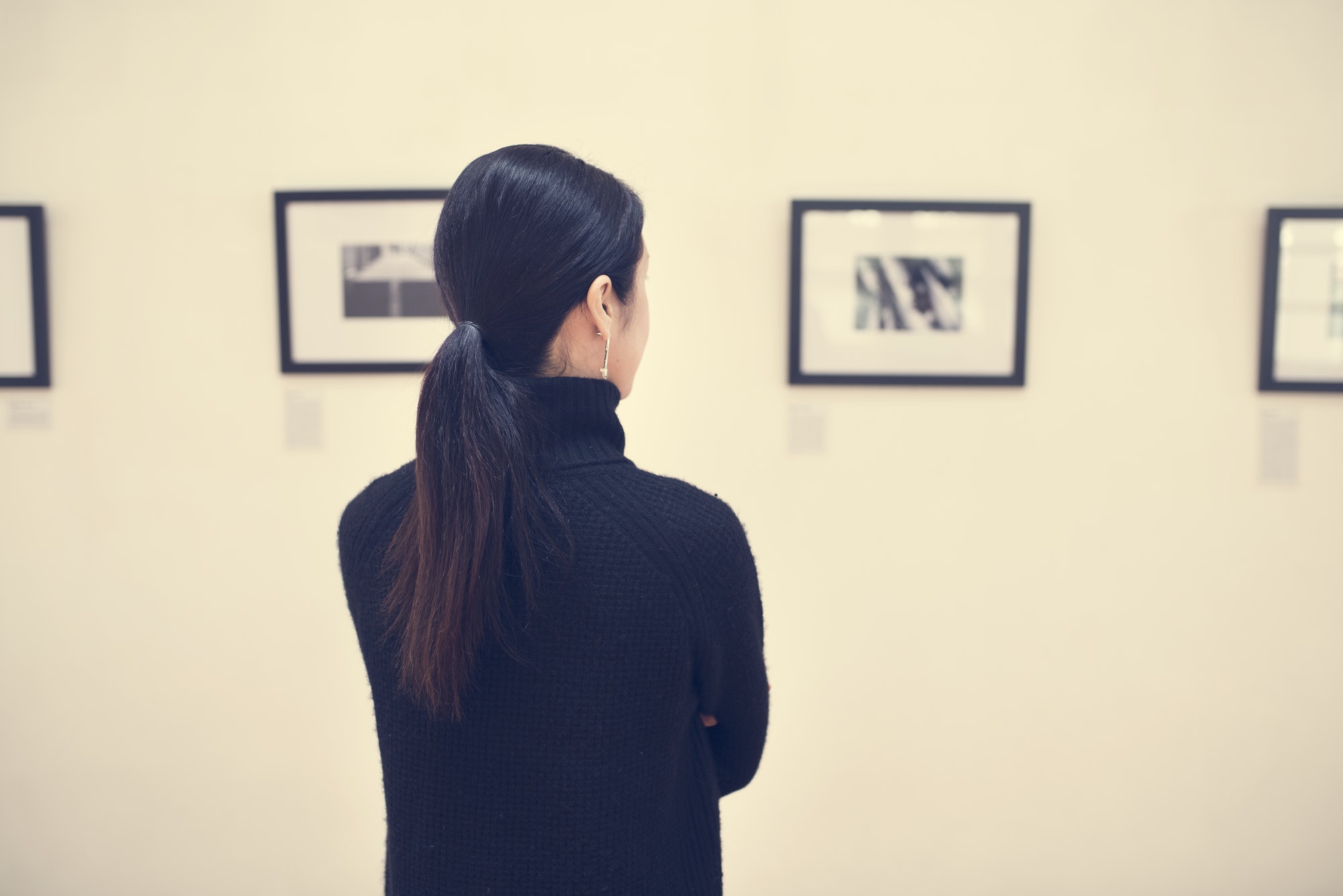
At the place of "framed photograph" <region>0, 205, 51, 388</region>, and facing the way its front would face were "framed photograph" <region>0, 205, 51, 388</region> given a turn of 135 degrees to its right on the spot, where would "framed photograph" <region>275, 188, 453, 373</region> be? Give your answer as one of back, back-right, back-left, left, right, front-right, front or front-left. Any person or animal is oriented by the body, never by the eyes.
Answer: back

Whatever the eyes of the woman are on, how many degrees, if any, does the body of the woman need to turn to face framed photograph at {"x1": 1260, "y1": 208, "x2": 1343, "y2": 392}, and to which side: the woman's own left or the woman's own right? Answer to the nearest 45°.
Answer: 0° — they already face it

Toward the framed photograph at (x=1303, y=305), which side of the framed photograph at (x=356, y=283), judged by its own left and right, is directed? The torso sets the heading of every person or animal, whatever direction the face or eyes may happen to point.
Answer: left

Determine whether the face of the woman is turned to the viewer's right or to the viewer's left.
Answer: to the viewer's right

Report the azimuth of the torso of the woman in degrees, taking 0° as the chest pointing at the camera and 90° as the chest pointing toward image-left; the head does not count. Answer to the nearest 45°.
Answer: approximately 225°

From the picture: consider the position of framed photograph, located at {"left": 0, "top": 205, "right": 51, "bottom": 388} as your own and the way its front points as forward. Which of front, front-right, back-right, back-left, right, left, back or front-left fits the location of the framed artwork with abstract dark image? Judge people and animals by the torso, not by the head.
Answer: front-left

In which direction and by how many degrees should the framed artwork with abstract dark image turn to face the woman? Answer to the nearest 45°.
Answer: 0° — it already faces them

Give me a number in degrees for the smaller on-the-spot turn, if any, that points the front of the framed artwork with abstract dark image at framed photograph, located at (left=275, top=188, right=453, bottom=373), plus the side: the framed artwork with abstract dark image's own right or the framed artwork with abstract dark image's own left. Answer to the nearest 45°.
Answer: approximately 90° to the framed artwork with abstract dark image's own right

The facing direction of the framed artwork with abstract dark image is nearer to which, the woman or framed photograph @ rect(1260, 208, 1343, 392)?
the woman

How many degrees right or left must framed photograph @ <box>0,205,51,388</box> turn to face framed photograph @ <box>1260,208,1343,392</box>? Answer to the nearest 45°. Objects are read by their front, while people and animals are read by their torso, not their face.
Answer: approximately 45° to its left

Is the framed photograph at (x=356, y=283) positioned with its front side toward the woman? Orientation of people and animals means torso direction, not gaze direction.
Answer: yes
